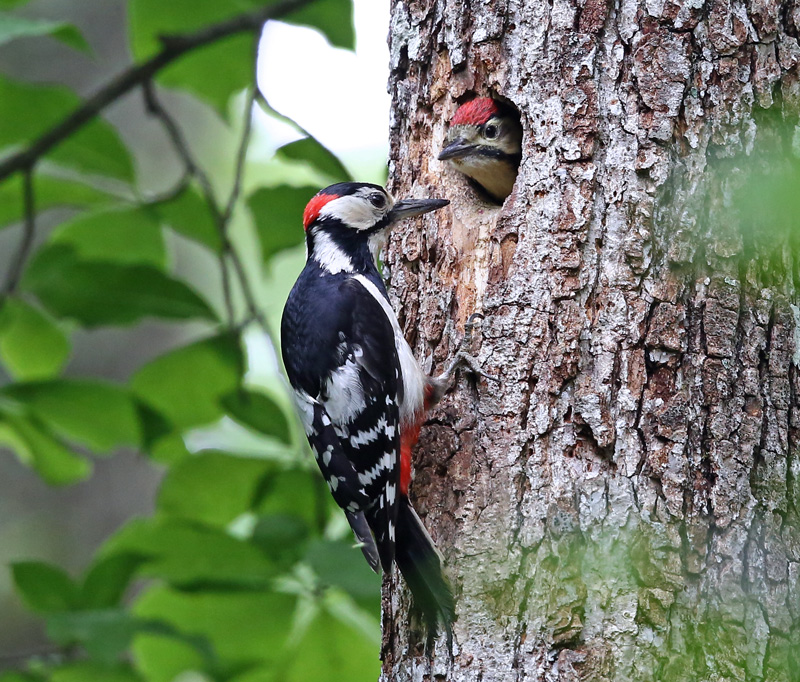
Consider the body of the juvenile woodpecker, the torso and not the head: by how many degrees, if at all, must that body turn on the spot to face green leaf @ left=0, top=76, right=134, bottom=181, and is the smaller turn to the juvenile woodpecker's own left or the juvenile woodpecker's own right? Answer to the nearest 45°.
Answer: approximately 45° to the juvenile woodpecker's own right

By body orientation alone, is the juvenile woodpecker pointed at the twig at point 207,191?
no

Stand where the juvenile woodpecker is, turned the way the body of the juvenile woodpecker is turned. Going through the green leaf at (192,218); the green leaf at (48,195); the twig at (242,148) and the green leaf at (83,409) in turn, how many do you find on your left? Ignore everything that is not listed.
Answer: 0

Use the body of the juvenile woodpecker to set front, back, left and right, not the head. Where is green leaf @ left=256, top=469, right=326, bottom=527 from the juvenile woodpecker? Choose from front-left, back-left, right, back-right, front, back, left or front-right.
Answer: right

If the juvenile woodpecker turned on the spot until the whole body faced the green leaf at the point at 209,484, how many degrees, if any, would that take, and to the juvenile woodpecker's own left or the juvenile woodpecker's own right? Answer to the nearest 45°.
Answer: approximately 90° to the juvenile woodpecker's own right

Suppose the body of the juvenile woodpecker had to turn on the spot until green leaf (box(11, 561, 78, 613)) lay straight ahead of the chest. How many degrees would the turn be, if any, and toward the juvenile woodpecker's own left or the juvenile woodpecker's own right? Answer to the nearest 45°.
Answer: approximately 45° to the juvenile woodpecker's own right

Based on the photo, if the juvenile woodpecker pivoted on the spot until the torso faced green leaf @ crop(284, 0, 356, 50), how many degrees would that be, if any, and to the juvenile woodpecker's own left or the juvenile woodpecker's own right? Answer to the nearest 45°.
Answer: approximately 90° to the juvenile woodpecker's own right
